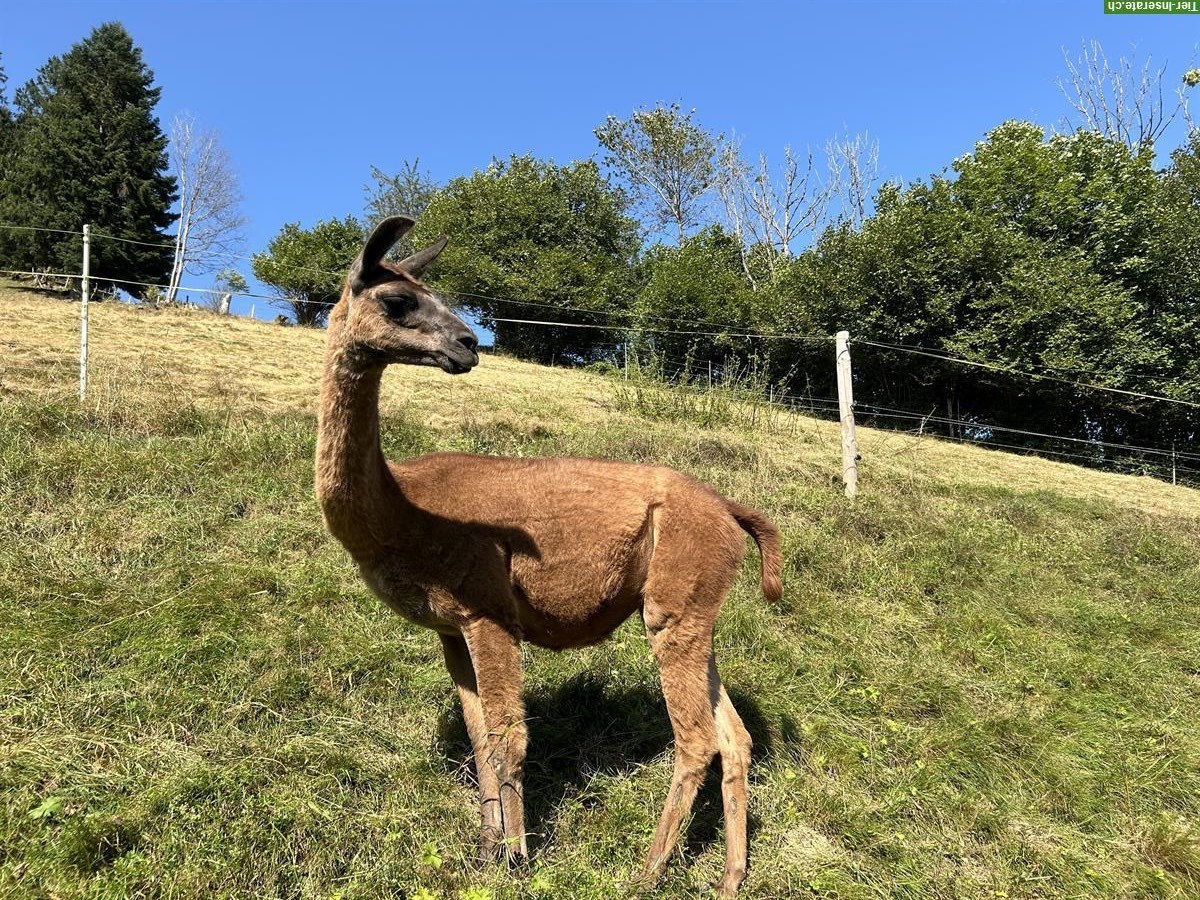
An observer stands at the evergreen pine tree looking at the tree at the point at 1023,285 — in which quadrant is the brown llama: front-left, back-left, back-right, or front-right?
front-right

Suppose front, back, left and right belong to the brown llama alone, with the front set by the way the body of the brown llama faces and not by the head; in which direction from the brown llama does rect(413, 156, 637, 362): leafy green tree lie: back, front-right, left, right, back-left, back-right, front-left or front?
right

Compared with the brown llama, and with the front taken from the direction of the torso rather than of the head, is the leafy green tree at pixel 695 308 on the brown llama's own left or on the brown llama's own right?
on the brown llama's own right

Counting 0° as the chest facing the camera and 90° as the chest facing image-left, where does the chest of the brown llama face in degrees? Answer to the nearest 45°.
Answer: approximately 90°
